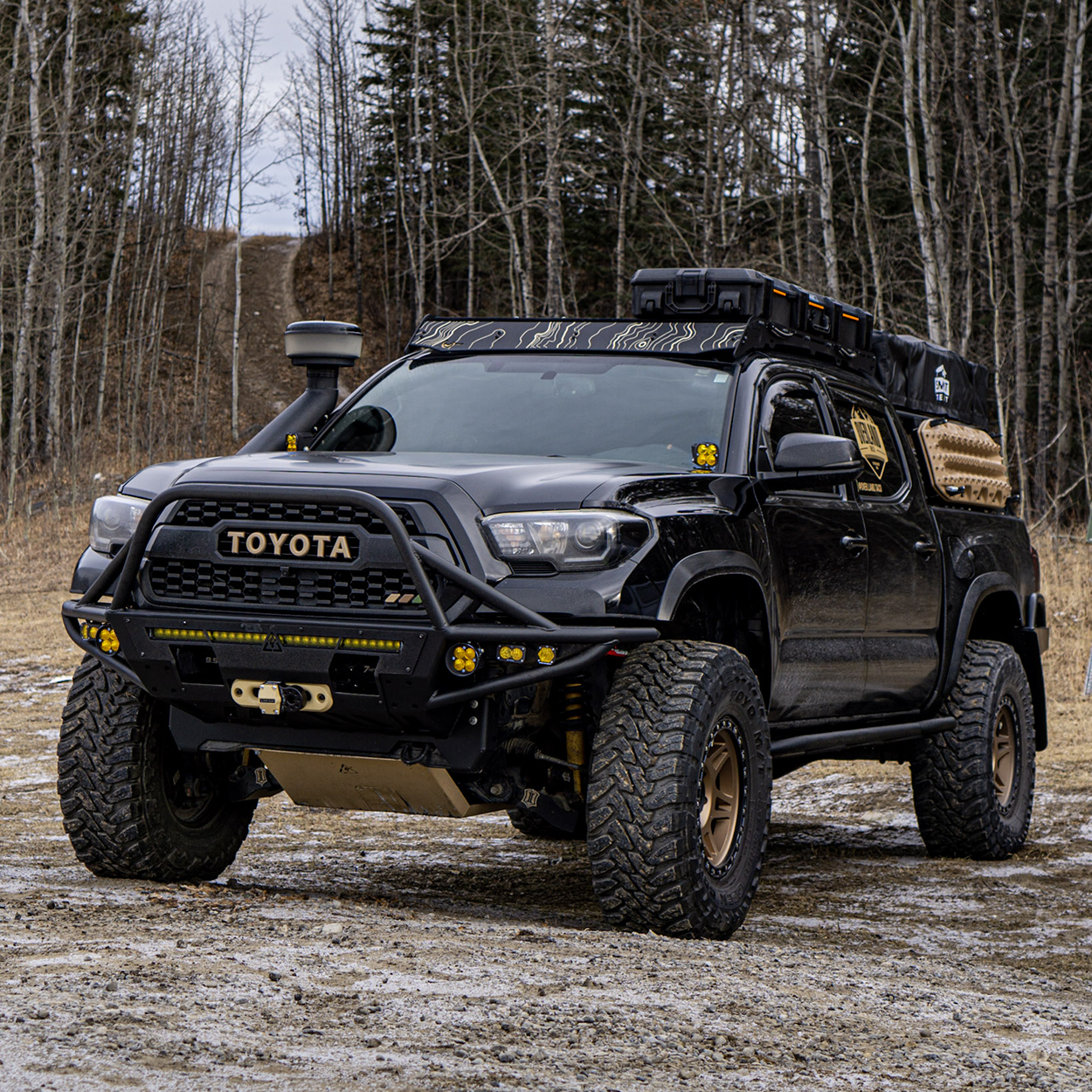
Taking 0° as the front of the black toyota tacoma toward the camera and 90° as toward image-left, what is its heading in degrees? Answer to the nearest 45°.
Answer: approximately 45°
